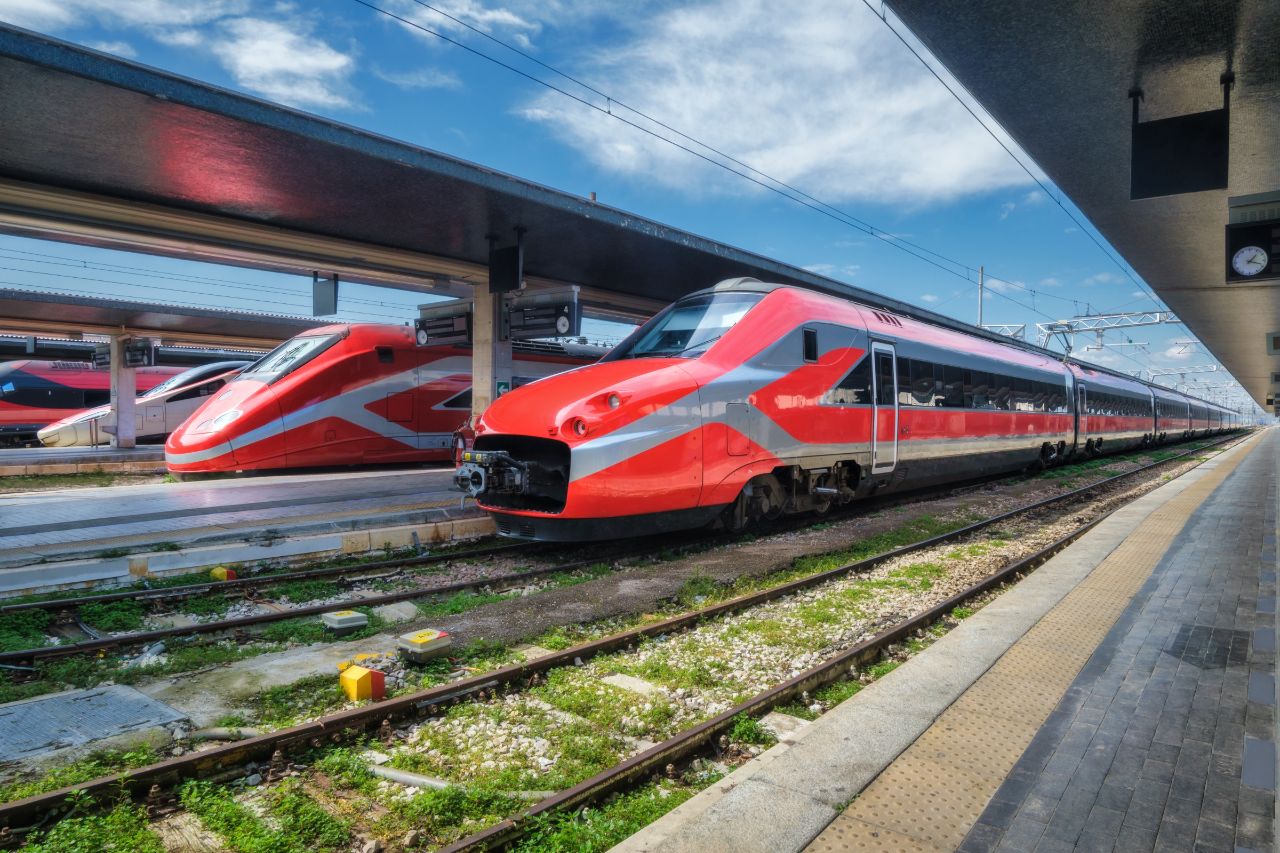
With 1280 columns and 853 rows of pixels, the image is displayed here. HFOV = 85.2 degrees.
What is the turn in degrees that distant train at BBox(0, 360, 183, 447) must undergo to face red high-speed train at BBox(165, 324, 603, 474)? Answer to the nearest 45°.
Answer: approximately 90° to its left

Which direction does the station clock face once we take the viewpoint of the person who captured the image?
facing the viewer

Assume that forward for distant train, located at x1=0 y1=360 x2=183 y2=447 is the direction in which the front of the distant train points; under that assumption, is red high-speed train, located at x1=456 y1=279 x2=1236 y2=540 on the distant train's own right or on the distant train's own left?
on the distant train's own left

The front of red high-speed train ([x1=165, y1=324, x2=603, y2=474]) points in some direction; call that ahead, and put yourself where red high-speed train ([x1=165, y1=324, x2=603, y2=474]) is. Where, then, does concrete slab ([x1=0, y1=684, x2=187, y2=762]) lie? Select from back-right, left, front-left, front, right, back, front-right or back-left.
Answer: front-left

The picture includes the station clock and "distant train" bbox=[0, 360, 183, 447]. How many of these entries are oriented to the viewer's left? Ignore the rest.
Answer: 1

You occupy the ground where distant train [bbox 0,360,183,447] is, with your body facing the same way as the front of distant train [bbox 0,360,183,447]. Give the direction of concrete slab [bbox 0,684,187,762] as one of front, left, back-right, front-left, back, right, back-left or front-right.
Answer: left

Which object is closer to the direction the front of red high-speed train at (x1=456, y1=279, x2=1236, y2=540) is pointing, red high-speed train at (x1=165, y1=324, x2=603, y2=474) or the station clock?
the red high-speed train

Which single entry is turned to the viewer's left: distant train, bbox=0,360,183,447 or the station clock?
the distant train

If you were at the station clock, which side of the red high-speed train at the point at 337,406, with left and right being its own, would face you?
left

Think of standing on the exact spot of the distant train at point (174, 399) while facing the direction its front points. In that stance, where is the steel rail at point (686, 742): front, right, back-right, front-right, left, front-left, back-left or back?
front-left

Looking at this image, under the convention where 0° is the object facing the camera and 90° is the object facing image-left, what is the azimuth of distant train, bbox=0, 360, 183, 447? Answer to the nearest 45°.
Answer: approximately 90°

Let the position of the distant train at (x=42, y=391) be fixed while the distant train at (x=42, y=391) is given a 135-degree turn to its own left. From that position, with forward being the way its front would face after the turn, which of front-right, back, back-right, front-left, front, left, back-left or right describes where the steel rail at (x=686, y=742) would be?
front-right
